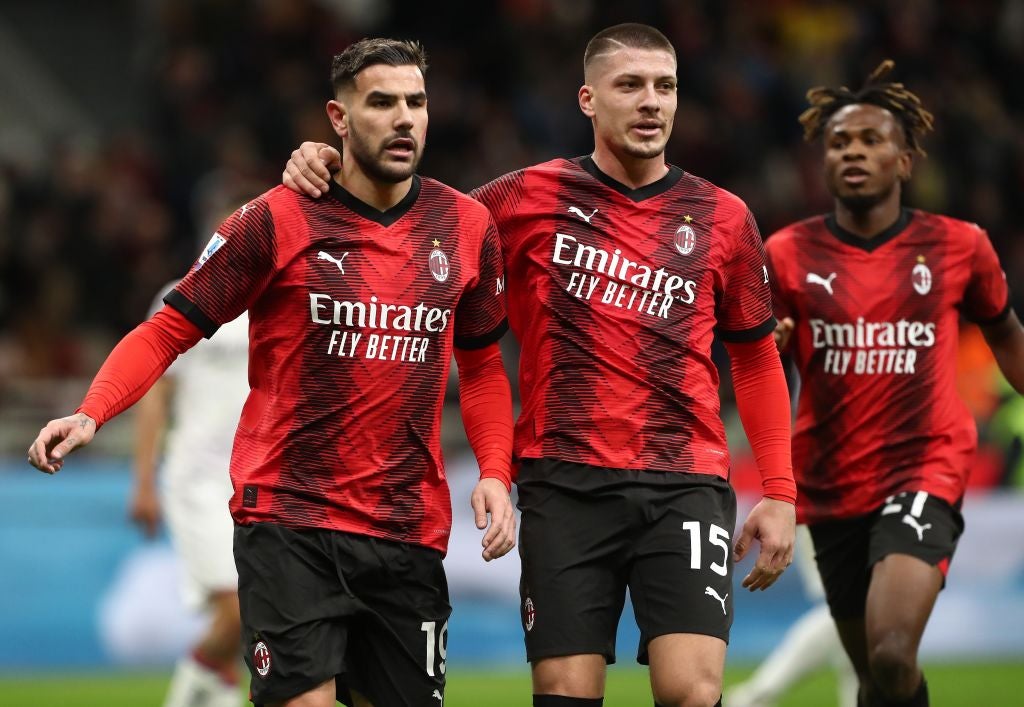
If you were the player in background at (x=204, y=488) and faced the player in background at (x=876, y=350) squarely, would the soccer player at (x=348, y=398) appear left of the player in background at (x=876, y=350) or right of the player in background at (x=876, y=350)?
right

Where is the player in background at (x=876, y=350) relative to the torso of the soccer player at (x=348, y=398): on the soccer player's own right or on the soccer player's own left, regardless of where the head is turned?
on the soccer player's own left

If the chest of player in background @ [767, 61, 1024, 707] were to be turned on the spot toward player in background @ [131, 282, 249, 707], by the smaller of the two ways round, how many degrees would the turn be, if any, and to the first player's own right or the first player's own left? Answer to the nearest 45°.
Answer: approximately 90° to the first player's own right

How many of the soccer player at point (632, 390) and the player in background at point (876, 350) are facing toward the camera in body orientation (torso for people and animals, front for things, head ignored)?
2

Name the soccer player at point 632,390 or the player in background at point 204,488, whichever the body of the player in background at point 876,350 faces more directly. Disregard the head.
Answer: the soccer player

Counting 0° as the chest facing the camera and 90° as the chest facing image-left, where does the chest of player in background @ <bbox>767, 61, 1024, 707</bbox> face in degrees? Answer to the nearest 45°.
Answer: approximately 0°

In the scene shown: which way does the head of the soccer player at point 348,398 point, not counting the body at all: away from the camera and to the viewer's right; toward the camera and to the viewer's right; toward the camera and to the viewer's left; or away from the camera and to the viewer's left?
toward the camera and to the viewer's right

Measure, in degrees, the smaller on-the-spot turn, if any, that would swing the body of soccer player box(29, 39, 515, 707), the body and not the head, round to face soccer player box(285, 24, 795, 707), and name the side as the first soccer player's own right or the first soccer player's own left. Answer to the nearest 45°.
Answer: approximately 45° to the first soccer player's own left

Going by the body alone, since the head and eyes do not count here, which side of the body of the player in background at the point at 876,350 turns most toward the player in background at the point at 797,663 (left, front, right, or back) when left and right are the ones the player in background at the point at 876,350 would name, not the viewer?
back

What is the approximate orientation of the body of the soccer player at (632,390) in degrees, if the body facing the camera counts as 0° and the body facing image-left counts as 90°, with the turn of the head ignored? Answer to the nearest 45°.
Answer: approximately 0°

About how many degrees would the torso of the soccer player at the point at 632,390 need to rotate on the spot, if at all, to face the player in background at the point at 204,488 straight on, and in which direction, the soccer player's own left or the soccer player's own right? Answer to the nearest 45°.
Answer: approximately 135° to the soccer player's own right
